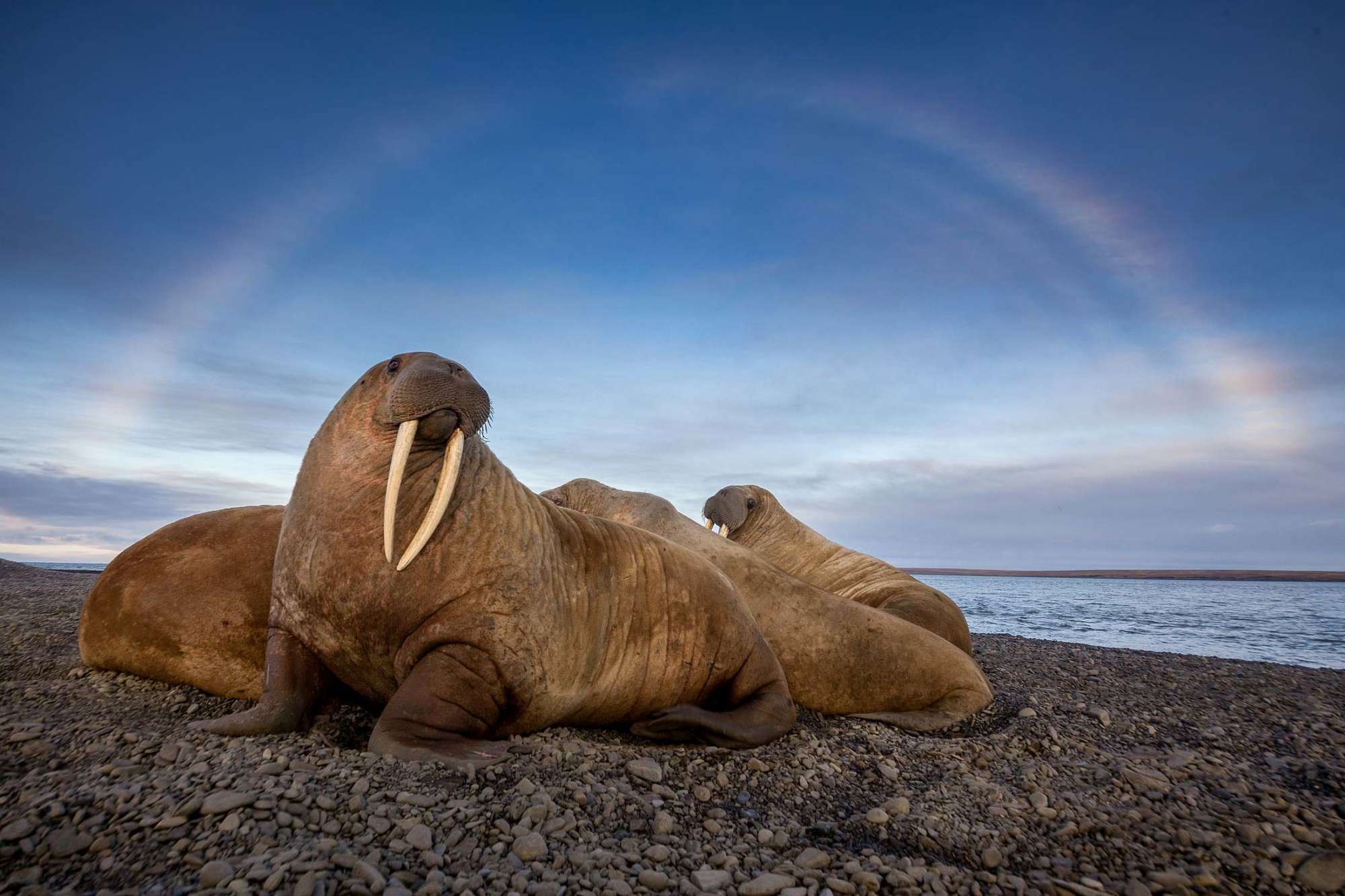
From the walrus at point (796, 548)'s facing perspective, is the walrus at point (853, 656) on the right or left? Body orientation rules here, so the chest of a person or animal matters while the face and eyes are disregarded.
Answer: on its left

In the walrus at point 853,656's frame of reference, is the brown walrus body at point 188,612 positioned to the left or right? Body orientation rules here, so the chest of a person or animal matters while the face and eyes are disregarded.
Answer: on its left

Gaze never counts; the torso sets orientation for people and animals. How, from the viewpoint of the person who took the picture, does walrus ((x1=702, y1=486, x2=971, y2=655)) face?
facing to the left of the viewer

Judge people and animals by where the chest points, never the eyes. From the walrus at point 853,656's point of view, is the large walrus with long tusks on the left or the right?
on its left

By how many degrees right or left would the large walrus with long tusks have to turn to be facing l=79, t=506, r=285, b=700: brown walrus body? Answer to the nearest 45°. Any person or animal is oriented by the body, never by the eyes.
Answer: approximately 90° to its right

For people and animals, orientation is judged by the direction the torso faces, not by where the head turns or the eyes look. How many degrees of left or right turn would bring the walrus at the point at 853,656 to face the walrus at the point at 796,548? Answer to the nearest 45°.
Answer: approximately 45° to its right

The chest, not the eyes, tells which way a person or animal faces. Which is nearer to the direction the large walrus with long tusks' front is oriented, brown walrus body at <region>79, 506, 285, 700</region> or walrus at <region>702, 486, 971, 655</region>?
the brown walrus body

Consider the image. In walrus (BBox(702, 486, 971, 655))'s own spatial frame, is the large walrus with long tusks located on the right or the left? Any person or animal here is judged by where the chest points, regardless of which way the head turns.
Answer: on its left

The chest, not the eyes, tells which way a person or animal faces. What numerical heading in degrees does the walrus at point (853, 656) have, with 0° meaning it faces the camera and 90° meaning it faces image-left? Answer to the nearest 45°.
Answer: approximately 135°
